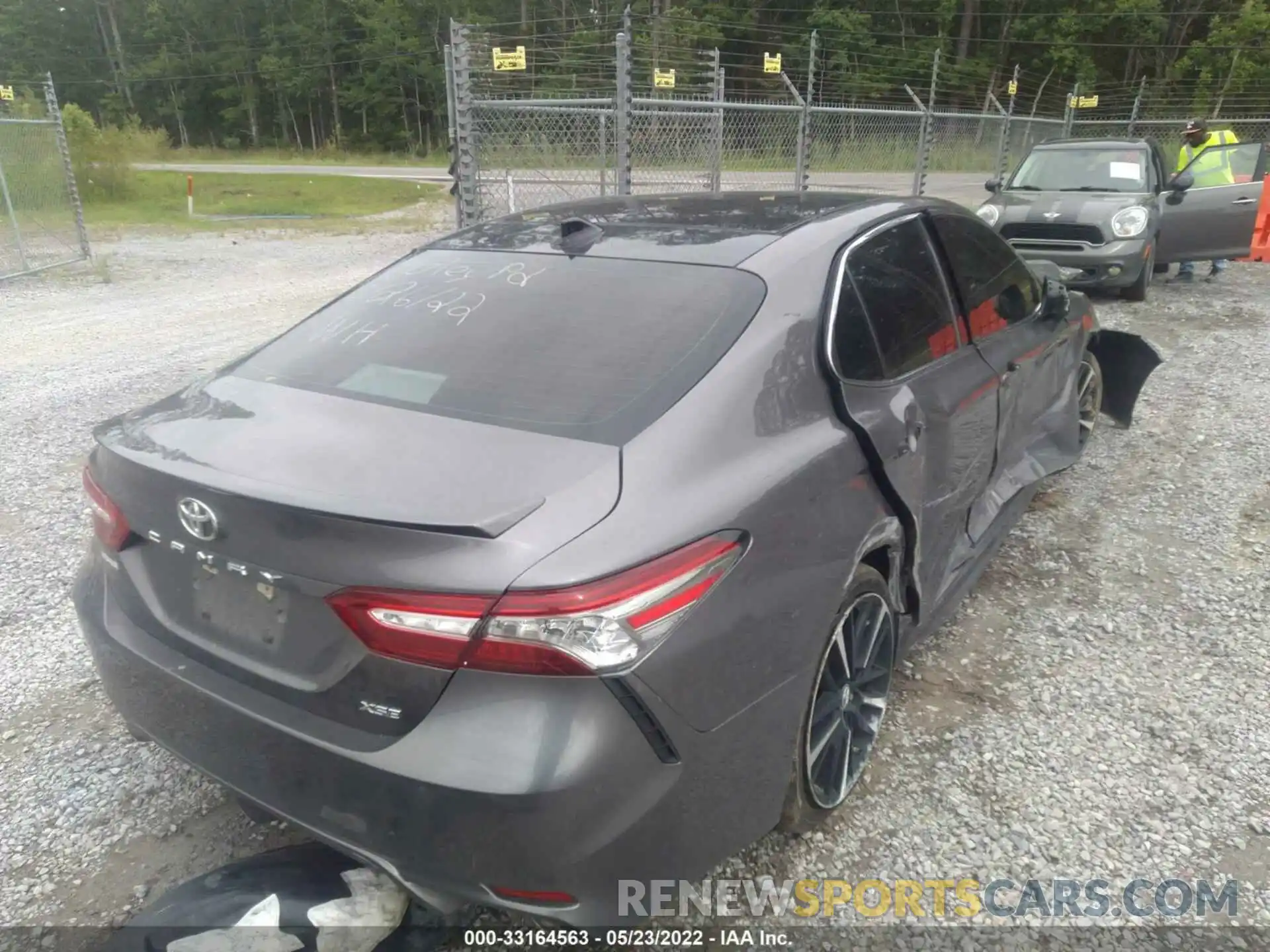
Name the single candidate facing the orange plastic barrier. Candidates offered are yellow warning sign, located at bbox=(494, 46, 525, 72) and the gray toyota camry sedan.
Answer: the gray toyota camry sedan

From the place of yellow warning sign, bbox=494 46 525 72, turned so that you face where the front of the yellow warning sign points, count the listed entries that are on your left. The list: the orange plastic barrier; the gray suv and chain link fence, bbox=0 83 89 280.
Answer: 2

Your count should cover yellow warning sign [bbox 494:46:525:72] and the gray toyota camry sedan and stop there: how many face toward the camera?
1

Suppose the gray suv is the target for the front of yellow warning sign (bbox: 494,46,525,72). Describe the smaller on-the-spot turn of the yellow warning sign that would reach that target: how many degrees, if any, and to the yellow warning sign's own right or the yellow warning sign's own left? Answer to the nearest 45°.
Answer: approximately 90° to the yellow warning sign's own left

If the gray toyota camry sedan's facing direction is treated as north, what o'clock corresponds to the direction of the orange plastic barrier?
The orange plastic barrier is roughly at 12 o'clock from the gray toyota camry sedan.

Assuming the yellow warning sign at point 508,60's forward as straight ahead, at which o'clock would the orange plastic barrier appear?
The orange plastic barrier is roughly at 9 o'clock from the yellow warning sign.

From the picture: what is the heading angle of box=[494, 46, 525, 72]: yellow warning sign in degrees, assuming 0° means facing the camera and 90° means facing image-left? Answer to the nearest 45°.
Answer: approximately 0°

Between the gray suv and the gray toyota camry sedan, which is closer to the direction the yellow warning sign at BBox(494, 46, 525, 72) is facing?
the gray toyota camry sedan

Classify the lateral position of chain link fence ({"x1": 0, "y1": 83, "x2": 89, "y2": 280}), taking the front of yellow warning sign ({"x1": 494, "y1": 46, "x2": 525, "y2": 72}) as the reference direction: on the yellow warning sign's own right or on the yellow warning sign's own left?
on the yellow warning sign's own right

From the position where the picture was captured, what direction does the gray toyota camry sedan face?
facing away from the viewer and to the right of the viewer

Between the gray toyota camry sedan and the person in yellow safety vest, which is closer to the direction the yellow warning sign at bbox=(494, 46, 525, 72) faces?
the gray toyota camry sedan

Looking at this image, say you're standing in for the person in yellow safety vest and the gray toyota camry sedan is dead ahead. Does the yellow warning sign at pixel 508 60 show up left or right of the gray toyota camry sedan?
right

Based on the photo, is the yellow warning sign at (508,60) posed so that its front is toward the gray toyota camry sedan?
yes

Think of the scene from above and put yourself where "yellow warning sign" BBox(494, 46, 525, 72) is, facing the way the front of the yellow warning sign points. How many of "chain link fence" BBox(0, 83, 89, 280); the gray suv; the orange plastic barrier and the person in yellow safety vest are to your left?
3

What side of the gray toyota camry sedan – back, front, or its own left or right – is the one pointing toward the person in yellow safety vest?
front
